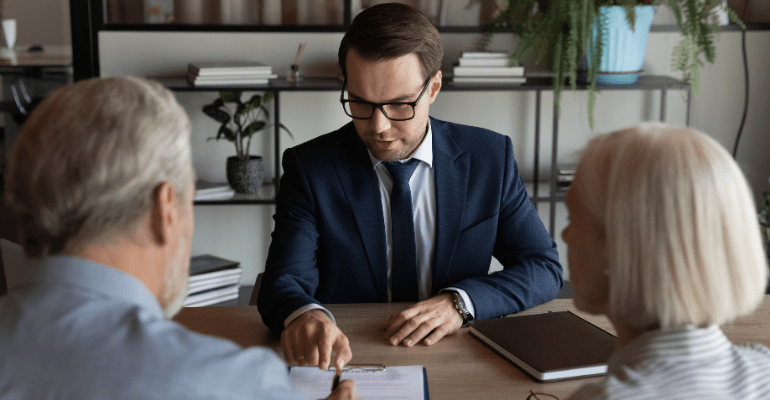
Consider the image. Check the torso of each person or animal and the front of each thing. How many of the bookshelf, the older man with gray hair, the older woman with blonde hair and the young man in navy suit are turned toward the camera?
2

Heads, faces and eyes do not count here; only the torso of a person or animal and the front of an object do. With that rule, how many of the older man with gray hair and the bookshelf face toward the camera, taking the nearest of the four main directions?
1

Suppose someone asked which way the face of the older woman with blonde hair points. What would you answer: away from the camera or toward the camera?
away from the camera

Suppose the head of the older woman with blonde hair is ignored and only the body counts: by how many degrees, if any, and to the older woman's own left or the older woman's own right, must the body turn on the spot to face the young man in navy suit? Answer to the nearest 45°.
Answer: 0° — they already face them

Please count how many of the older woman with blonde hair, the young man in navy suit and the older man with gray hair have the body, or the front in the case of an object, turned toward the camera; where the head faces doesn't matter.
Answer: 1

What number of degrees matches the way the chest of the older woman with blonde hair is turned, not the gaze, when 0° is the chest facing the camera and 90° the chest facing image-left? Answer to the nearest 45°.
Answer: approximately 135°

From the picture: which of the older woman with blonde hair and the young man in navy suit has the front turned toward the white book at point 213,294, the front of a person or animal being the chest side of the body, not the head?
the older woman with blonde hair

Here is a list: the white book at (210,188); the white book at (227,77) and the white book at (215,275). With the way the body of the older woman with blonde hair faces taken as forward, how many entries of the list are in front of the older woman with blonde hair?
3

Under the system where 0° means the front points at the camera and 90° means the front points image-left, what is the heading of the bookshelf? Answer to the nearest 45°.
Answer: approximately 0°

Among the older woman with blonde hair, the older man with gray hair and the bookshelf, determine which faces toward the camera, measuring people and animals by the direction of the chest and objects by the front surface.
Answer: the bookshelf

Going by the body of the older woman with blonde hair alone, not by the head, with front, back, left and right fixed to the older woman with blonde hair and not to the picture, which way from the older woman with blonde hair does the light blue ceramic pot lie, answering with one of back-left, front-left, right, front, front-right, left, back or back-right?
front-right

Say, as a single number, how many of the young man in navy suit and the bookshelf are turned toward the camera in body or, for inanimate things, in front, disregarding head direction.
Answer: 2

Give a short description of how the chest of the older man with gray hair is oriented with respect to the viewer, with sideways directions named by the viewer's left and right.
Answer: facing away from the viewer and to the right of the viewer

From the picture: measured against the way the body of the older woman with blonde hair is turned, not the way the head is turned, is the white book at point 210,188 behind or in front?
in front
